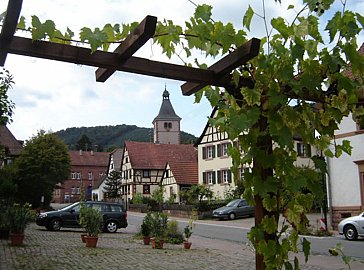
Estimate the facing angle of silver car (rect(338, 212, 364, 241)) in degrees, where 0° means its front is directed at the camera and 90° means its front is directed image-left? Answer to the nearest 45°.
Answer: approximately 90°

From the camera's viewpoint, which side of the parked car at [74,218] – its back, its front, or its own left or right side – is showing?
left

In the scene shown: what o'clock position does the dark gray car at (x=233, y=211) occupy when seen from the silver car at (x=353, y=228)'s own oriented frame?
the dark gray car at (x=233, y=211) is roughly at 2 o'clock from the silver car at (x=353, y=228).

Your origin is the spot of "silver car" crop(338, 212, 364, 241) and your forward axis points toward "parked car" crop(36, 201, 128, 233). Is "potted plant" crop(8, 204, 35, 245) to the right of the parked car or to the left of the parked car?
left

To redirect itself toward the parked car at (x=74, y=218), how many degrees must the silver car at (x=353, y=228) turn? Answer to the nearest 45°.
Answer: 0° — it already faces it

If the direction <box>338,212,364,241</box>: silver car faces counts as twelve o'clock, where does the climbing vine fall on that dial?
The climbing vine is roughly at 9 o'clock from the silver car.

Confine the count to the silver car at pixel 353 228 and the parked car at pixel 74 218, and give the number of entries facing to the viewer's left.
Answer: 2

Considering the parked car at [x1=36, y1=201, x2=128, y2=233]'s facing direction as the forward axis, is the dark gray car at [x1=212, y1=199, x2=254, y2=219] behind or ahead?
behind

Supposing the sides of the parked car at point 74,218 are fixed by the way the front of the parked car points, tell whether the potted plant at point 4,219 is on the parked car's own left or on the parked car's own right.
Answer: on the parked car's own left
